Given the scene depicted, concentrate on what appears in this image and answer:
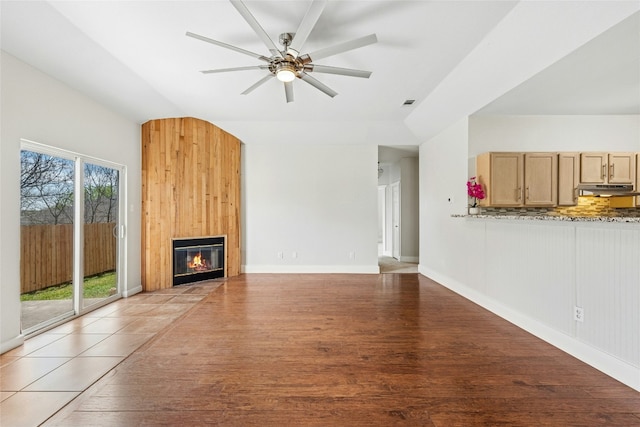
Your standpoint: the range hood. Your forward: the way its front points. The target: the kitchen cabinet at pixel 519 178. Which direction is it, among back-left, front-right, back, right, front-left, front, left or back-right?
right

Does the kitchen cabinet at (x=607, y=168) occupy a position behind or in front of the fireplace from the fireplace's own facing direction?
in front

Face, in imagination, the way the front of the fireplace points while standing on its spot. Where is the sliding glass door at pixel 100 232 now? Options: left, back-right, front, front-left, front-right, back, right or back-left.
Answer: right

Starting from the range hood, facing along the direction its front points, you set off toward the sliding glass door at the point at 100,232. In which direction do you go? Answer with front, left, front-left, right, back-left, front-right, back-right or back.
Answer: right

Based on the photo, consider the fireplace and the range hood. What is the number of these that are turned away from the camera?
0

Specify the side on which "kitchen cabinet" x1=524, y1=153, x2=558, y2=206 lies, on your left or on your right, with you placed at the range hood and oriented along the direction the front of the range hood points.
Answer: on your right

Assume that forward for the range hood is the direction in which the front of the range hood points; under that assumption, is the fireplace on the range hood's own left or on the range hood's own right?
on the range hood's own right

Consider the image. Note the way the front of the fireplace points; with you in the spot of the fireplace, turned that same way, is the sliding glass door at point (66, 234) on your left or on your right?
on your right

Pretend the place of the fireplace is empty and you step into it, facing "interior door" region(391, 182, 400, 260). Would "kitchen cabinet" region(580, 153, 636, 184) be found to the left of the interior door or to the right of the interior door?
right

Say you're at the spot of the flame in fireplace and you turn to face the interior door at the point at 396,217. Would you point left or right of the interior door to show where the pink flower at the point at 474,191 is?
right

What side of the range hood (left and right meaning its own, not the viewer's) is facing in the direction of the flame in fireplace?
right

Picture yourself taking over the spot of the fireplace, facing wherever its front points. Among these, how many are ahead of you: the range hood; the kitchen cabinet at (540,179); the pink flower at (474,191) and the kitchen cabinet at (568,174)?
4

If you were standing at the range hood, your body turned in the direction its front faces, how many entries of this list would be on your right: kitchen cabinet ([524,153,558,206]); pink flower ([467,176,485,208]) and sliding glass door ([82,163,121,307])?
3

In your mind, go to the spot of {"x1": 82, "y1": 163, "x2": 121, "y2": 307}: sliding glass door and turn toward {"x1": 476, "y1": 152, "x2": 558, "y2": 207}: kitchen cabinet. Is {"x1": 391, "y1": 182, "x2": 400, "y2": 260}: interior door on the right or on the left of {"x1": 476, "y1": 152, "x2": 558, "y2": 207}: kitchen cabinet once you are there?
left
